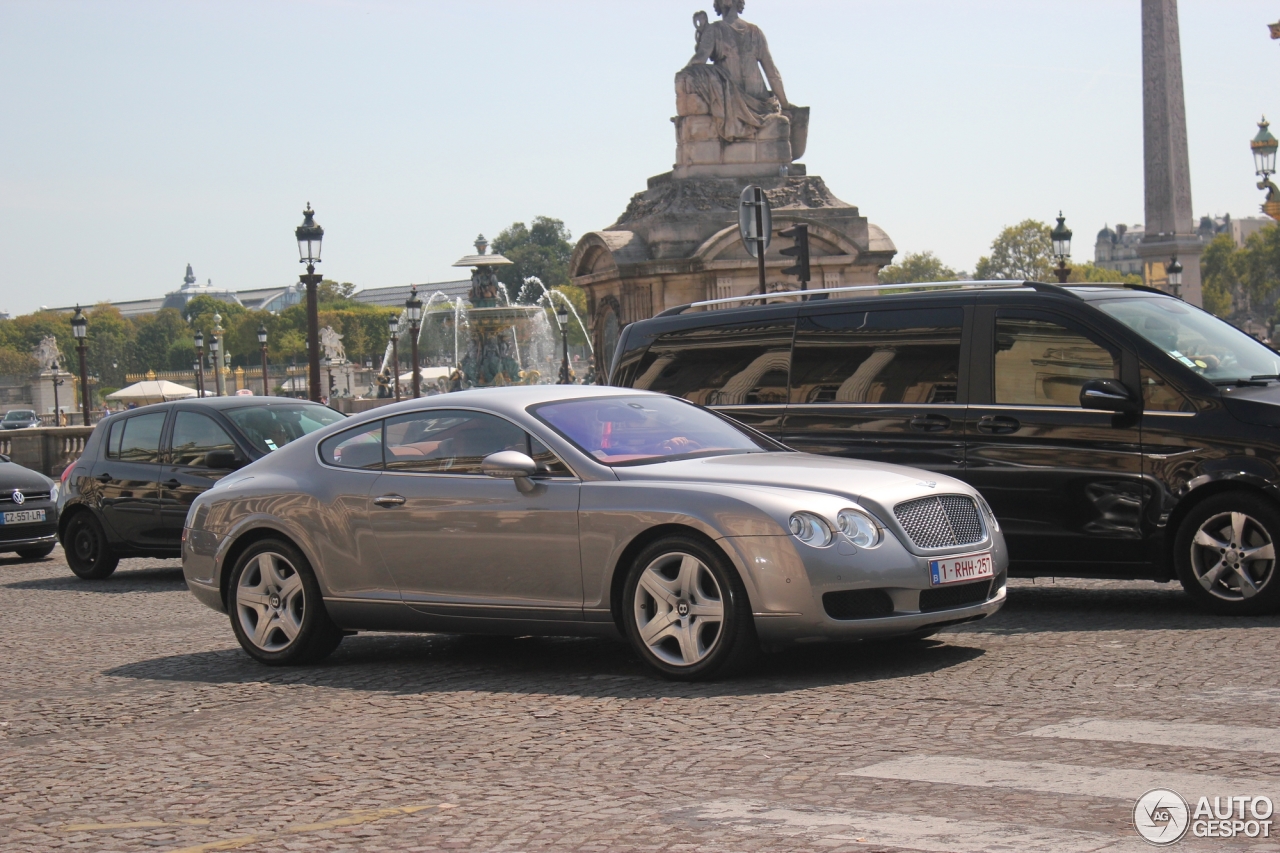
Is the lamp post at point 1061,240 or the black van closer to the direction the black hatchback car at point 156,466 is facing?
the black van

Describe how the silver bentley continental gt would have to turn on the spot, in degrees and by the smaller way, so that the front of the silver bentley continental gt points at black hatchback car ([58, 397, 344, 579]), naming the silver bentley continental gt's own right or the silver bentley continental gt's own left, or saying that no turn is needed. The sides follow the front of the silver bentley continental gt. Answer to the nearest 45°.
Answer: approximately 180°

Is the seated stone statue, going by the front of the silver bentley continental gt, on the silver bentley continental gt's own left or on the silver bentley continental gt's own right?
on the silver bentley continental gt's own left

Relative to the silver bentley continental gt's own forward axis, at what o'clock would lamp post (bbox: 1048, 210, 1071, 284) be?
The lamp post is roughly at 8 o'clock from the silver bentley continental gt.

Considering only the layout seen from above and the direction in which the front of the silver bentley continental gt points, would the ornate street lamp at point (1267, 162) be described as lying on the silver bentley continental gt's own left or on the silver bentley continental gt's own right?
on the silver bentley continental gt's own left

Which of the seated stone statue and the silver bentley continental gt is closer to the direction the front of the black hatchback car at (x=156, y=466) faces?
the silver bentley continental gt

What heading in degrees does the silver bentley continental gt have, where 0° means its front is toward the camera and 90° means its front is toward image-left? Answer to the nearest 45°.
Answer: approximately 315°

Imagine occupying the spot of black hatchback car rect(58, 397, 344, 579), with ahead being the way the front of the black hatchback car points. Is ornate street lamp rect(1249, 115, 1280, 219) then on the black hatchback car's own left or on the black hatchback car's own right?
on the black hatchback car's own left
